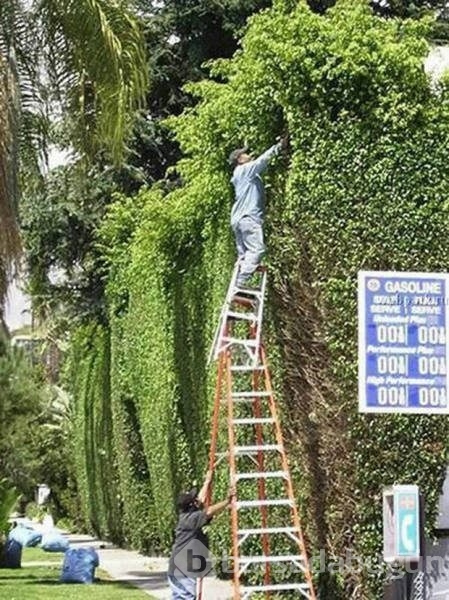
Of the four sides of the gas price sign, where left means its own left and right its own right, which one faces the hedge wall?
back

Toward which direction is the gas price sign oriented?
toward the camera

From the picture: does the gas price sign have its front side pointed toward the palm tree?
no

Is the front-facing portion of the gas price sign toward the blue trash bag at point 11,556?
no

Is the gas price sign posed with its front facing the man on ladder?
no
